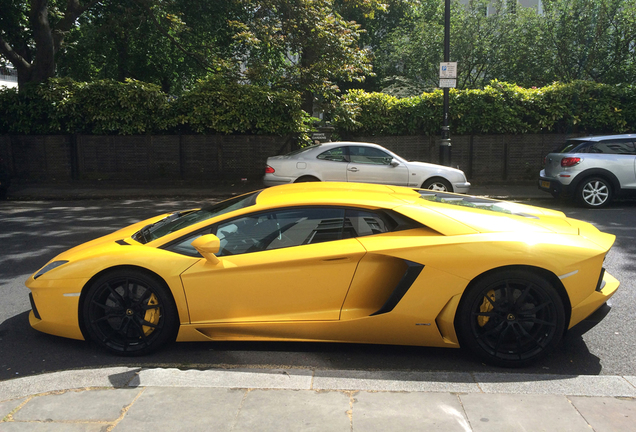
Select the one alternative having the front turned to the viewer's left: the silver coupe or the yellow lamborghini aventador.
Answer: the yellow lamborghini aventador

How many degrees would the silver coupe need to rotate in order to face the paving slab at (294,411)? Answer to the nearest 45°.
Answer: approximately 90° to its right

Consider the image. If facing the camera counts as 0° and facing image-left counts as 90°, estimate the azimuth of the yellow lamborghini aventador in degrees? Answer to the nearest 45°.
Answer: approximately 90°

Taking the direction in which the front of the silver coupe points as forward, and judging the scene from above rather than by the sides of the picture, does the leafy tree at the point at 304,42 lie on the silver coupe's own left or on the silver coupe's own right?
on the silver coupe's own left

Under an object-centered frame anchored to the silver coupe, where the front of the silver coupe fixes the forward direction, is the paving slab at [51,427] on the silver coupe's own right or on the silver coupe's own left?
on the silver coupe's own right

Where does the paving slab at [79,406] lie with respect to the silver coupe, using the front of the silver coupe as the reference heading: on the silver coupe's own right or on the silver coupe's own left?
on the silver coupe's own right

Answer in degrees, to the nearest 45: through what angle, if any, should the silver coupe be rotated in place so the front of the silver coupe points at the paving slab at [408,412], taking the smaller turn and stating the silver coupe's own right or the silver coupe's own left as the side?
approximately 90° to the silver coupe's own right

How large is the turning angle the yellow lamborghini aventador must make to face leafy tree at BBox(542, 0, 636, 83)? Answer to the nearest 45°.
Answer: approximately 135° to its right

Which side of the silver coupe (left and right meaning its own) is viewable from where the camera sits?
right

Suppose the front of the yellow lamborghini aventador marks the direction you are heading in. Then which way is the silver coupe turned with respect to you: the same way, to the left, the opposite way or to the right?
the opposite way

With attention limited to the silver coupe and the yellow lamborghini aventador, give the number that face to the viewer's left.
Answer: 1

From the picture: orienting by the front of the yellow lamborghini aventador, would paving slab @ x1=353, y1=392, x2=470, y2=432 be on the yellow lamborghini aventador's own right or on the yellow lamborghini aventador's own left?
on the yellow lamborghini aventador's own left
